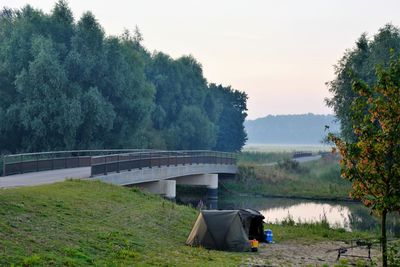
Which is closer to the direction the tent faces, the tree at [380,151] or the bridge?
the tree

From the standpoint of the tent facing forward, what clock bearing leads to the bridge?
The bridge is roughly at 8 o'clock from the tent.

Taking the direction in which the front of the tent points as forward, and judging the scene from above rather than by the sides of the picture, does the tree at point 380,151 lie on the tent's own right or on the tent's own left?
on the tent's own right

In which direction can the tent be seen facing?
to the viewer's right
